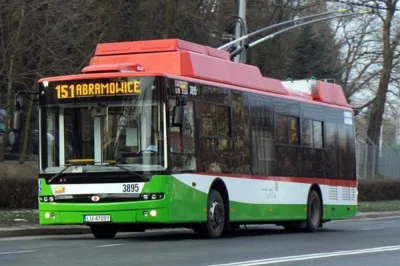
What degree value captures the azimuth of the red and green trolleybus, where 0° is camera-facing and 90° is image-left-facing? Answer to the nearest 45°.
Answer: approximately 45°

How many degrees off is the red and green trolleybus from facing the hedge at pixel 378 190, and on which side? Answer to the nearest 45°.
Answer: approximately 135° to its right

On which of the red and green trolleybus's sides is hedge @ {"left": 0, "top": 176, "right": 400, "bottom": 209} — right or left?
on its right
